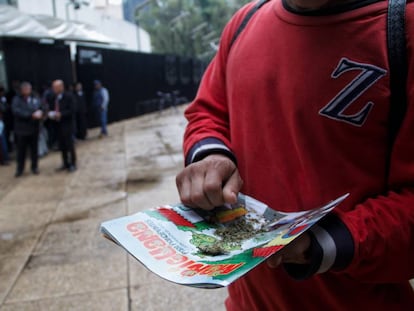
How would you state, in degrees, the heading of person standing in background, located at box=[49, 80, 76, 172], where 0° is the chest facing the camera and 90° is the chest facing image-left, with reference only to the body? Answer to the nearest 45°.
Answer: approximately 45°

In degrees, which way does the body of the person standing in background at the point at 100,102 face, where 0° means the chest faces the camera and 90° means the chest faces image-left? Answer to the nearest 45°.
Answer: approximately 90°

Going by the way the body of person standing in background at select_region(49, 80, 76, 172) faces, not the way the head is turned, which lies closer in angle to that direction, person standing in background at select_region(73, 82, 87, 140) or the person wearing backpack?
the person wearing backpack

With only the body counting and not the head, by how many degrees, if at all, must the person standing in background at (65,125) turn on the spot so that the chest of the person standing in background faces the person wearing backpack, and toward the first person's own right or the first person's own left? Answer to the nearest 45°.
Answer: approximately 45° to the first person's own left
